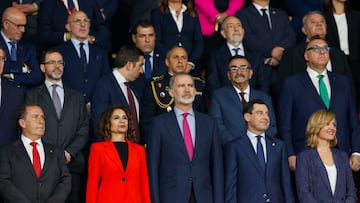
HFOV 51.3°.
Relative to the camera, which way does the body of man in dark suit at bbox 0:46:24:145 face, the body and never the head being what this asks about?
toward the camera

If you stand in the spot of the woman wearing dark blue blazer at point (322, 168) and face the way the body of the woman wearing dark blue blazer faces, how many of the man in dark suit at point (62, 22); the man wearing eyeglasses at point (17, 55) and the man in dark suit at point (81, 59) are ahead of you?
0

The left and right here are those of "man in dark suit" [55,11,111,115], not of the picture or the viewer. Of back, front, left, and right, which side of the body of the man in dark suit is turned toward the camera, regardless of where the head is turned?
front

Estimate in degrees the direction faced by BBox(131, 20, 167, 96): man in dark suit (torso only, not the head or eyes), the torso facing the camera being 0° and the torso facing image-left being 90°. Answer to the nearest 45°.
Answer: approximately 0°

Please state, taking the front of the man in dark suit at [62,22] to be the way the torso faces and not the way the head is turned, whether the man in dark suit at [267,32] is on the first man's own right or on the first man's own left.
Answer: on the first man's own left

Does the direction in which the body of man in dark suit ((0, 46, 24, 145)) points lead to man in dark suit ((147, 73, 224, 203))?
no

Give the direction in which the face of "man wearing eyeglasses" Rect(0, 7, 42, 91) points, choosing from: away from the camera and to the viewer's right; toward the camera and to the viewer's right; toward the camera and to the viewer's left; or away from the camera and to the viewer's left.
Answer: toward the camera and to the viewer's right

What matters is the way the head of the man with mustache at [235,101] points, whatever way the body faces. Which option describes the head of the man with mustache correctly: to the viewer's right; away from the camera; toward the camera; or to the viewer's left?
toward the camera

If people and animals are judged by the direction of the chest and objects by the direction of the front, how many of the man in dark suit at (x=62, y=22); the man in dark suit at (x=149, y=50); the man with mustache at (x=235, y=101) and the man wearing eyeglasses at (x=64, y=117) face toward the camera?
4

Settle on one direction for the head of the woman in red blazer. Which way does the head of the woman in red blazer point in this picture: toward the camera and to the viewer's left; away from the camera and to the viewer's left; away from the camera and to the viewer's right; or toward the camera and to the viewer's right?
toward the camera and to the viewer's right

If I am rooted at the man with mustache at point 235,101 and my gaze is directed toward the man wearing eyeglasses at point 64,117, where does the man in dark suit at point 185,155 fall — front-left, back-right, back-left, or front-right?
front-left

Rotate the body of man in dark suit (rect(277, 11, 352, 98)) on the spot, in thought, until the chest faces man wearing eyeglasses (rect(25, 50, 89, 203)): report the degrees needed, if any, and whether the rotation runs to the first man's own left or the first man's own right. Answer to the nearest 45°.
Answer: approximately 45° to the first man's own right
